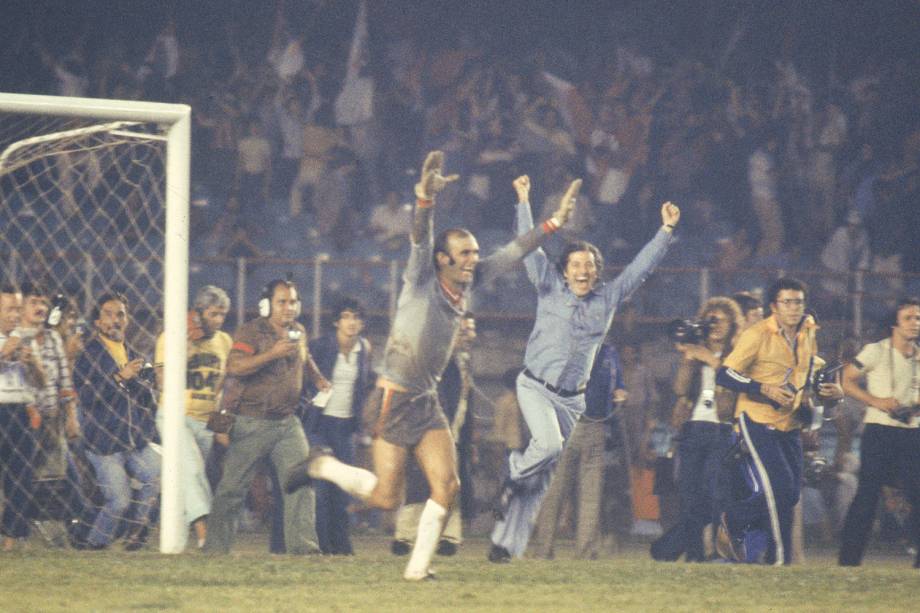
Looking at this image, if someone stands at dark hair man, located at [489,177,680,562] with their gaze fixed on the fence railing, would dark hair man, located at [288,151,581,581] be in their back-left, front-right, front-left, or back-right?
back-left

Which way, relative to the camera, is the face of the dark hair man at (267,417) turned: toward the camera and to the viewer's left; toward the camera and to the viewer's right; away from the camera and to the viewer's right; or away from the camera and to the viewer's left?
toward the camera and to the viewer's right

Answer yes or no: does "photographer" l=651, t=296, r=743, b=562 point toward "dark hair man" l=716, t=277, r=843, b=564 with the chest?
no

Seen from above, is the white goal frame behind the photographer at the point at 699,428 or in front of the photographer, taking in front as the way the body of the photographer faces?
in front

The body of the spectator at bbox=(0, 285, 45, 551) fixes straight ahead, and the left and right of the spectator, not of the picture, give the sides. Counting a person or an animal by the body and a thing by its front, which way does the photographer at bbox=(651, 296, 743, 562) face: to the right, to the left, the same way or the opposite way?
to the right

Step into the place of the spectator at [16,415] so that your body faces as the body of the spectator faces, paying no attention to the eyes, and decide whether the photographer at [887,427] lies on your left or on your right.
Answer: on your left

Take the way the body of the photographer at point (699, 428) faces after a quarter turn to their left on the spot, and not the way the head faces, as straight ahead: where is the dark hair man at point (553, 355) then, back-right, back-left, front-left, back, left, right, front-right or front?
right

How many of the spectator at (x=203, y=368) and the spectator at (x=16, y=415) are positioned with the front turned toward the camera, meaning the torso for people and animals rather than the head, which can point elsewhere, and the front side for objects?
2

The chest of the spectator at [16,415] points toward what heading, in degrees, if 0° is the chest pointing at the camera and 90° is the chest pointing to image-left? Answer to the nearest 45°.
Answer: approximately 0°

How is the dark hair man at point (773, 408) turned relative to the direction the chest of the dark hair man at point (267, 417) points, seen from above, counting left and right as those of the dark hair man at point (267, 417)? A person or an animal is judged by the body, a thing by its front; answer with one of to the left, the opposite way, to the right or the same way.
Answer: the same way

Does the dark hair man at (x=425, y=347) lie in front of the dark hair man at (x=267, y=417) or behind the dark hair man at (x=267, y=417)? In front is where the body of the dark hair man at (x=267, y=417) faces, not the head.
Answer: in front

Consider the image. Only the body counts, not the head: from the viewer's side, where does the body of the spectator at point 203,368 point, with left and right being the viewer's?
facing the viewer

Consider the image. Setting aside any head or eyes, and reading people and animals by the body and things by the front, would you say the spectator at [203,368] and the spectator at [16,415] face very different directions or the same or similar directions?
same or similar directions

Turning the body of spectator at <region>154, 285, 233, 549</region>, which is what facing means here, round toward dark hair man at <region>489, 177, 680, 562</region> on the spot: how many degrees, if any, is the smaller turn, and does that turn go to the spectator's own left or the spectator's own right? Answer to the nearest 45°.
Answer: approximately 45° to the spectator's own left

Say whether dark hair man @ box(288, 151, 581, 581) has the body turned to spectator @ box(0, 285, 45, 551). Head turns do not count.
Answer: no

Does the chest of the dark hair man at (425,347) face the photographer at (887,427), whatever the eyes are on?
no
